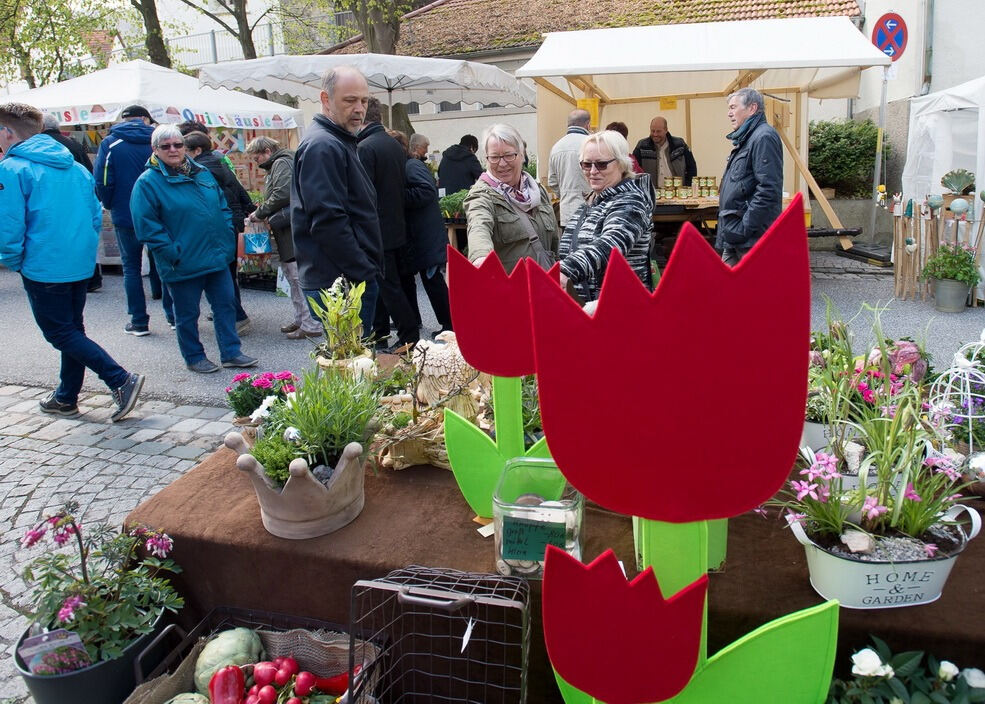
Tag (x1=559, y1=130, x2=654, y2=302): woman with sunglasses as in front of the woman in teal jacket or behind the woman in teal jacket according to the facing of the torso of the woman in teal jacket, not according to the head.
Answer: in front

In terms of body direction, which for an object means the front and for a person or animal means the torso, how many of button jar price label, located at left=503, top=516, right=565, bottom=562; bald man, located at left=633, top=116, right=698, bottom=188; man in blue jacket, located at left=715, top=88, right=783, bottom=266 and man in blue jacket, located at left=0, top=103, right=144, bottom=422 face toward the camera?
2

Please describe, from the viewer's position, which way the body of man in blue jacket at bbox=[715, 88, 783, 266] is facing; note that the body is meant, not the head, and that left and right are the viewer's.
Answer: facing to the left of the viewer

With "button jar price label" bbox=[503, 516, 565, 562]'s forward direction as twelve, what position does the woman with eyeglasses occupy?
The woman with eyeglasses is roughly at 6 o'clock from the button jar price label.

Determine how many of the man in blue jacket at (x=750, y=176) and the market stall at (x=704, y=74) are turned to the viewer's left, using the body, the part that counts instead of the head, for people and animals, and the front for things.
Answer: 1

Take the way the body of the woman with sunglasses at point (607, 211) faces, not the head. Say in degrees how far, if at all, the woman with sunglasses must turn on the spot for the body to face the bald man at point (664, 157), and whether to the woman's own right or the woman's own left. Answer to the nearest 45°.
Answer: approximately 135° to the woman's own right

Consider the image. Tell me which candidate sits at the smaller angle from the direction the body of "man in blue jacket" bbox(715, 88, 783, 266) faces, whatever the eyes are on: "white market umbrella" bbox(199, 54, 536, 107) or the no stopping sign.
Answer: the white market umbrella
